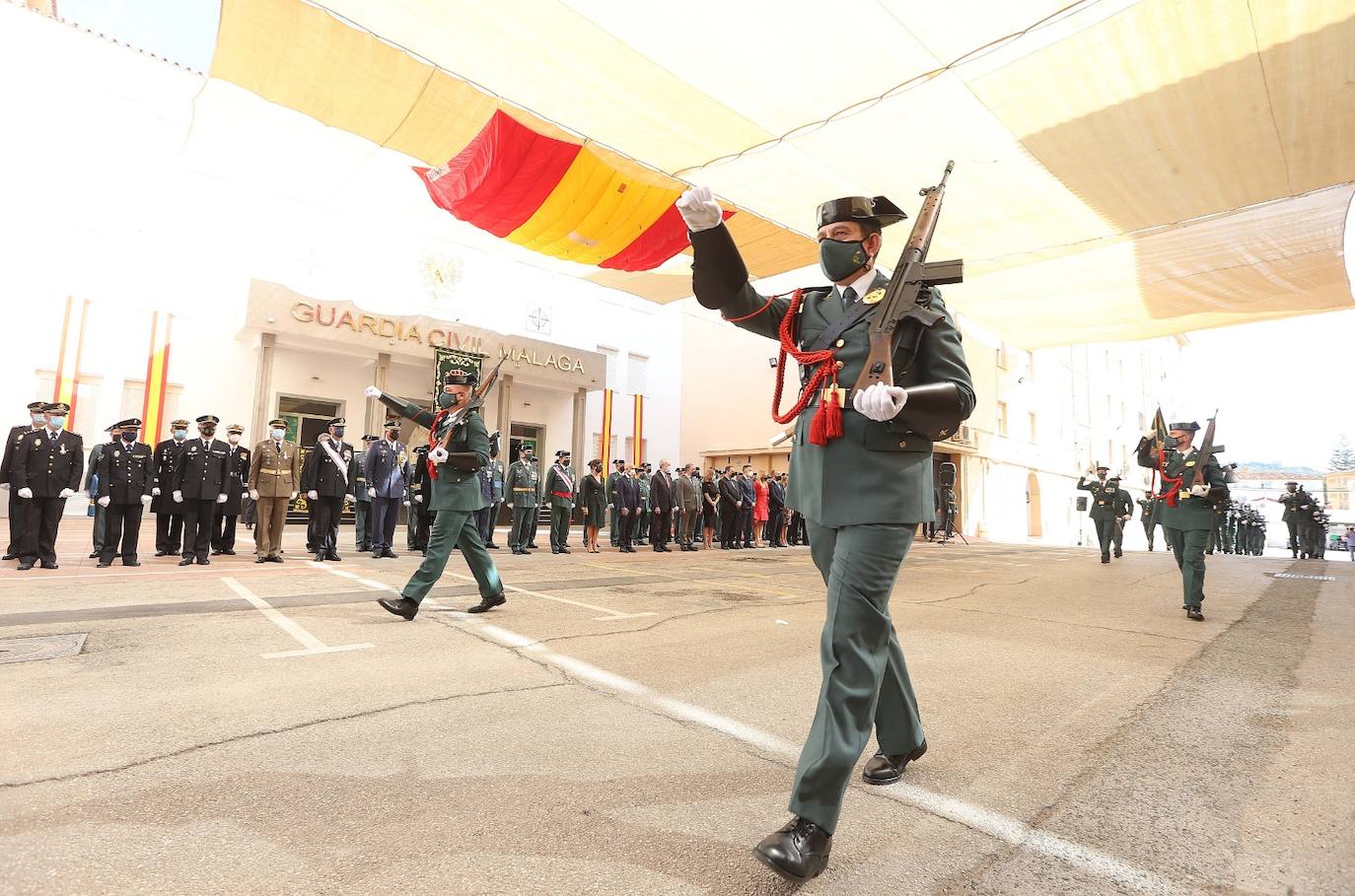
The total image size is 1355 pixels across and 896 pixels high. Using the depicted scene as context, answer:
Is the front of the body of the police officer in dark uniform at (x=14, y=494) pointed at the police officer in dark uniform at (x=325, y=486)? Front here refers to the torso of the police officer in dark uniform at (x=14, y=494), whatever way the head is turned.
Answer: no

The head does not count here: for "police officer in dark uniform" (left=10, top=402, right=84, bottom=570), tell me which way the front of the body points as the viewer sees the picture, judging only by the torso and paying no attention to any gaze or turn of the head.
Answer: toward the camera

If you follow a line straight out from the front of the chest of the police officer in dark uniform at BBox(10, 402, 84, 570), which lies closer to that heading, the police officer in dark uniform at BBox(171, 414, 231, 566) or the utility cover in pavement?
the utility cover in pavement

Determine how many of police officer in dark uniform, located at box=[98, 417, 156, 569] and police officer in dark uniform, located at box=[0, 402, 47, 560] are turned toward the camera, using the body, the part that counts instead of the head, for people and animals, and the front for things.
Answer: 2

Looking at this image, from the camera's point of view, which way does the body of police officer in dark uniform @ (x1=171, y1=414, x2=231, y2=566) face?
toward the camera

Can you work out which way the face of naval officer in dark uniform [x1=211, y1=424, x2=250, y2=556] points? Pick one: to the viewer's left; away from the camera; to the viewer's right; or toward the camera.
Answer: toward the camera

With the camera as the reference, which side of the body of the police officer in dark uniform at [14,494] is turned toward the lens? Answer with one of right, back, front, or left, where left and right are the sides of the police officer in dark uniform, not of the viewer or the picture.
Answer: front

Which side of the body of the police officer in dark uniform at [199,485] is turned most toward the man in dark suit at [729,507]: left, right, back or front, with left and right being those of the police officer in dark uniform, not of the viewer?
left

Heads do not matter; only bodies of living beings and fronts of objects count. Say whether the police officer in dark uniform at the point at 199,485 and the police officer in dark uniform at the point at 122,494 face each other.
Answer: no

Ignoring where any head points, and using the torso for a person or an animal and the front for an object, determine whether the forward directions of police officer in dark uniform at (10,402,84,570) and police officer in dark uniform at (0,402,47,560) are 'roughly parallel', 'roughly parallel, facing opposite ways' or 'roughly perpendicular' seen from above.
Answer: roughly parallel

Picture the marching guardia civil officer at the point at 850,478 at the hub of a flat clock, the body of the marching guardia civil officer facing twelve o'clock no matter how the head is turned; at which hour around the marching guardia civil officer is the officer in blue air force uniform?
The officer in blue air force uniform is roughly at 3 o'clock from the marching guardia civil officer.

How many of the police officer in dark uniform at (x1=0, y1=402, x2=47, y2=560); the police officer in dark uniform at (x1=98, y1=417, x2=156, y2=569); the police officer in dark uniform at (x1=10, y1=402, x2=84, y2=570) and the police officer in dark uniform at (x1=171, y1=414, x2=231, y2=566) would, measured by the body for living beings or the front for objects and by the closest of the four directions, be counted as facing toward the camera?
4

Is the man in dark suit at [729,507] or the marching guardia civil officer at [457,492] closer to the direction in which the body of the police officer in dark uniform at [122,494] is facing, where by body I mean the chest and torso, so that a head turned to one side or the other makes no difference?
the marching guardia civil officer

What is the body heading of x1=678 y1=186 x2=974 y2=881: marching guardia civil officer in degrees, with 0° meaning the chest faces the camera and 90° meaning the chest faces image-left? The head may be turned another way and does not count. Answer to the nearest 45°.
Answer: approximately 45°

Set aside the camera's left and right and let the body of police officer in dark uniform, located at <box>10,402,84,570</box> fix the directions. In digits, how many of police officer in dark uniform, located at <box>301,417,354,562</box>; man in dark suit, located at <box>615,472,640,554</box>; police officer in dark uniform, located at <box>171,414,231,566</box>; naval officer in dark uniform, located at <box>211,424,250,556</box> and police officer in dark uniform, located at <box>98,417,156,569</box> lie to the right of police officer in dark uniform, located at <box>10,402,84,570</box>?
0

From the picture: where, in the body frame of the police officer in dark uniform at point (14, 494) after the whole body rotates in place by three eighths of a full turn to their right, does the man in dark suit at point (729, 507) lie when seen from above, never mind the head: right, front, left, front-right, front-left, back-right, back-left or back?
back-right

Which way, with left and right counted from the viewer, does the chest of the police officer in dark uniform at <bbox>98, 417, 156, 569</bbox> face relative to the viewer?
facing the viewer

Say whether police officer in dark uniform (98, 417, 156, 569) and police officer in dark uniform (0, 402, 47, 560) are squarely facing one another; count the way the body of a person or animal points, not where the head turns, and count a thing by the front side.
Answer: no

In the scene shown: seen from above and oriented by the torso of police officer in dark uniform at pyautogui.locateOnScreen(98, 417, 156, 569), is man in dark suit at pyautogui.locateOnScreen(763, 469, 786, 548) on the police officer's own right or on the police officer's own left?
on the police officer's own left
